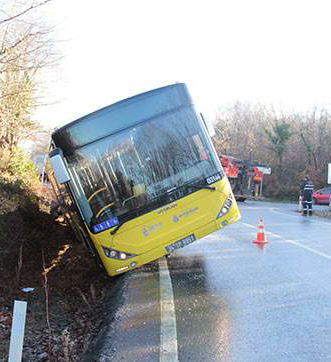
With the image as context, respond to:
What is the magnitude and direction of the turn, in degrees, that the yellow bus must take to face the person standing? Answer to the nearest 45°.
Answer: approximately 135° to its left

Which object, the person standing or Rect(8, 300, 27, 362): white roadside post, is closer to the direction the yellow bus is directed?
the white roadside post

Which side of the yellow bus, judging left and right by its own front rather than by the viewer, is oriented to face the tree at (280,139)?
back

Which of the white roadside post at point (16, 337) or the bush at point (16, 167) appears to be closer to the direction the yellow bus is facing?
the white roadside post

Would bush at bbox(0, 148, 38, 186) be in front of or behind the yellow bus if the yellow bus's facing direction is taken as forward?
behind

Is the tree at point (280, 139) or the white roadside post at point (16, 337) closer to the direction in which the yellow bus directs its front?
the white roadside post

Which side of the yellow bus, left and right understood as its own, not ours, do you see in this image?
front

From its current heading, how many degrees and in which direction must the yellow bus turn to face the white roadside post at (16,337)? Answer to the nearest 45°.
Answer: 0° — it already faces it

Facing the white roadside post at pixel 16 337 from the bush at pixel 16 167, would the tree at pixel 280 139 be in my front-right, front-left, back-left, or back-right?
back-left
